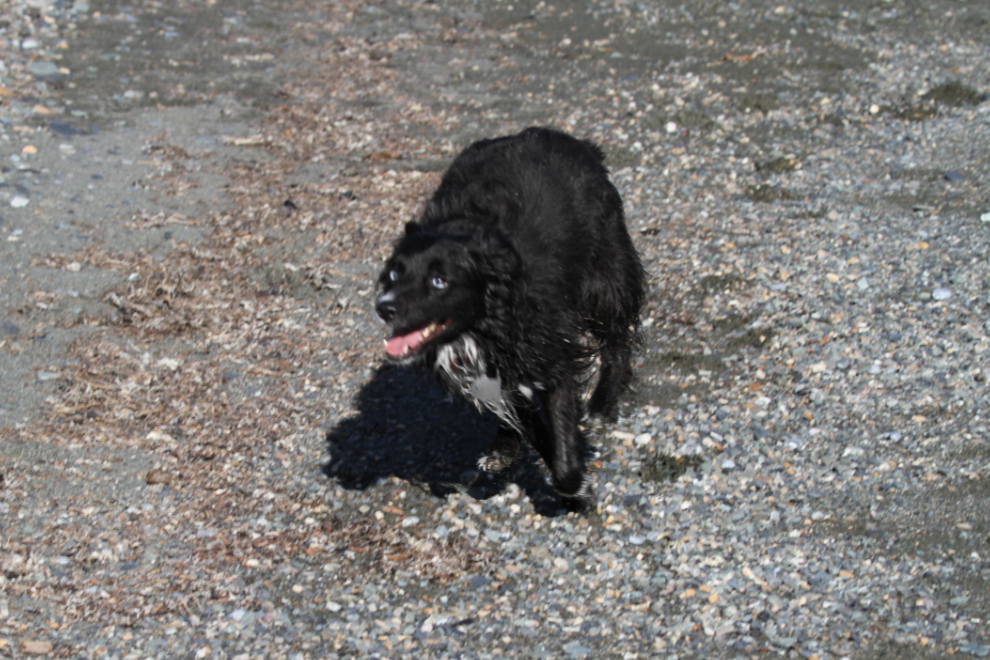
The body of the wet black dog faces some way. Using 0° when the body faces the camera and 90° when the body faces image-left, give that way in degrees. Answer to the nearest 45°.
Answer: approximately 45°
